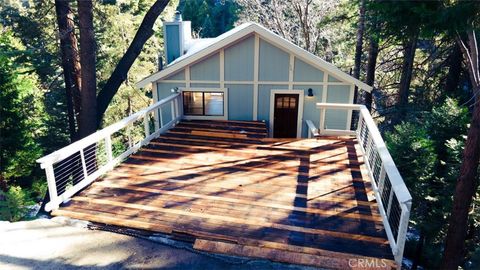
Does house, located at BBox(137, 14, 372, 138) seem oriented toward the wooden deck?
yes

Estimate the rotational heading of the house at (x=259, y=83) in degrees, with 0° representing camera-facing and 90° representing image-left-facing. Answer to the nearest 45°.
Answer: approximately 0°
